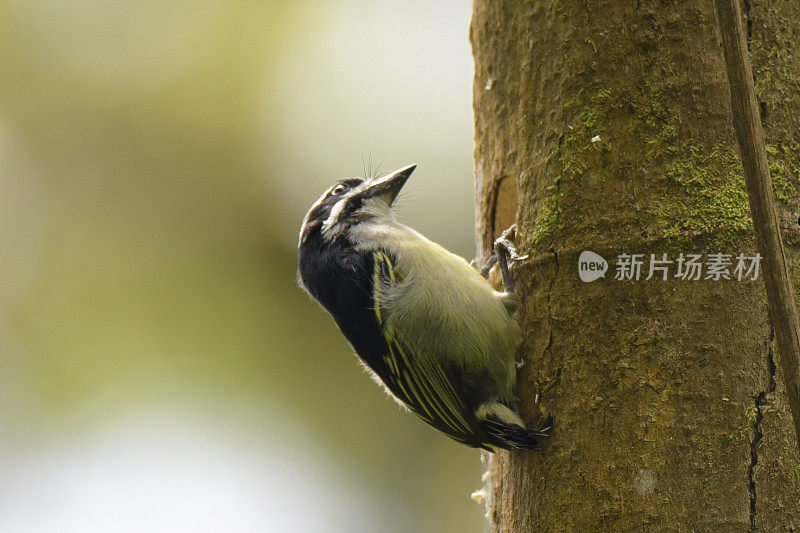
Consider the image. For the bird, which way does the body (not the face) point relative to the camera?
to the viewer's right
